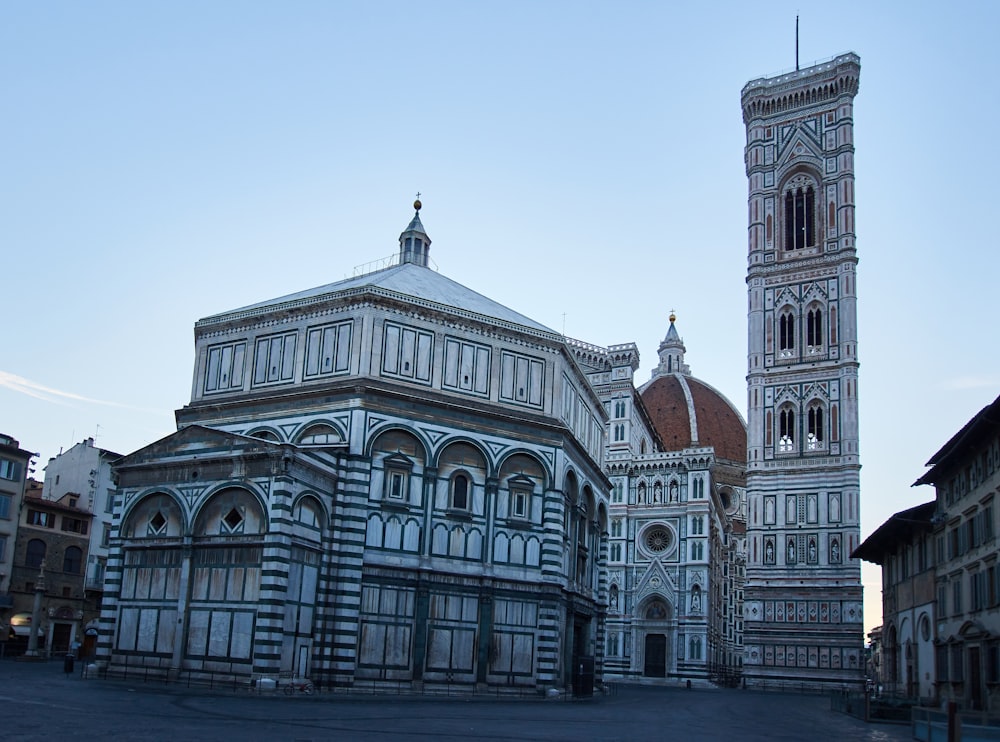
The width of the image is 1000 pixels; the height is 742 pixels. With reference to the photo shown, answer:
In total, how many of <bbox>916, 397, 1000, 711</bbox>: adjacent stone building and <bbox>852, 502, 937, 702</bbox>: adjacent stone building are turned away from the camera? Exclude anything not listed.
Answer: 0

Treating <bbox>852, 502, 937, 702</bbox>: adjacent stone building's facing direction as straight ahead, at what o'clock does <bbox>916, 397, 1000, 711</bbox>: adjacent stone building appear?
<bbox>916, 397, 1000, 711</bbox>: adjacent stone building is roughly at 10 o'clock from <bbox>852, 502, 937, 702</bbox>: adjacent stone building.

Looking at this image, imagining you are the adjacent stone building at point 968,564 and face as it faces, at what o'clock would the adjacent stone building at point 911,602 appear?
the adjacent stone building at point 911,602 is roughly at 4 o'clock from the adjacent stone building at point 968,564.

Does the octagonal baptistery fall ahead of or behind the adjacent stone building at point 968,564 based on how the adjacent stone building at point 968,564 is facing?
ahead

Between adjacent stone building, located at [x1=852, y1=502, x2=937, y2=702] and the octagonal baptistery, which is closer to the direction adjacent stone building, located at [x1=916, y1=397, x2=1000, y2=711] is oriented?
the octagonal baptistery

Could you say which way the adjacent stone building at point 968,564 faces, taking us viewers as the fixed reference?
facing the viewer and to the left of the viewer

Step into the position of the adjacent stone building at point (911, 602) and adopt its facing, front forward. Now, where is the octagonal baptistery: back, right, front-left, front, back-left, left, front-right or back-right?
front
